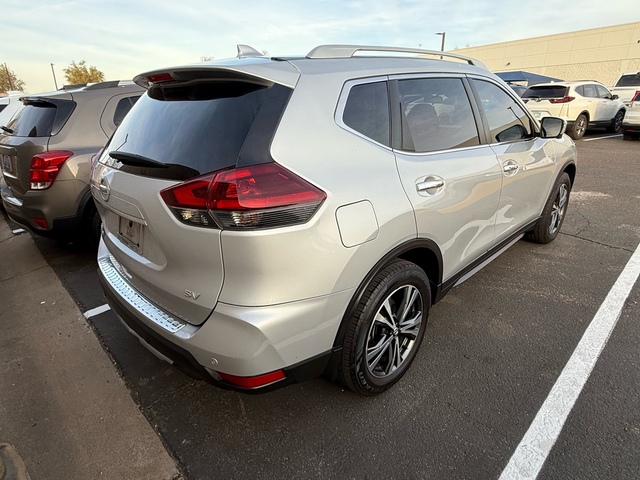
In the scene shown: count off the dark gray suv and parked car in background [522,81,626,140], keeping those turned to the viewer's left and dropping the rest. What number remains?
0

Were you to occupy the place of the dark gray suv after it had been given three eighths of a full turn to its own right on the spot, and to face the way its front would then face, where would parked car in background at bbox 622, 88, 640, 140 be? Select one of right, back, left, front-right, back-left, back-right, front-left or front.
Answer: left

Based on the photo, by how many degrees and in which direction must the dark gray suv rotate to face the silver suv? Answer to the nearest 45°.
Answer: approximately 135° to its right

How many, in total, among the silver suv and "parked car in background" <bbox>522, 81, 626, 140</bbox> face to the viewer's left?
0

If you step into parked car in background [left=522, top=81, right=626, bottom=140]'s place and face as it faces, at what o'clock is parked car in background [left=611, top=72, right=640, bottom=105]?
parked car in background [left=611, top=72, right=640, bottom=105] is roughly at 11 o'clock from parked car in background [left=522, top=81, right=626, bottom=140].

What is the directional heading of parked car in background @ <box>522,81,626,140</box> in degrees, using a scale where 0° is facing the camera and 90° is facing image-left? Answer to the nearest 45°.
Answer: approximately 225°

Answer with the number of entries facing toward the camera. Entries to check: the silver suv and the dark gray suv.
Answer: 0

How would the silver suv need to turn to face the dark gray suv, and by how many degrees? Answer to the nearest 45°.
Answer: approximately 90° to its left

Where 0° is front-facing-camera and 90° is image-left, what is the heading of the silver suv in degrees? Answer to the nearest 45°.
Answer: approximately 225°

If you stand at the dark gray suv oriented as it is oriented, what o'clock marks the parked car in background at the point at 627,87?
The parked car in background is roughly at 1 o'clock from the dark gray suv.

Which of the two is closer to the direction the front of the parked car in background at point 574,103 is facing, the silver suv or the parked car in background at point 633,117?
the parked car in background

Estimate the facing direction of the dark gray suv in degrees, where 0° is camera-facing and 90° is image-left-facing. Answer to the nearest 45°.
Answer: approximately 225°

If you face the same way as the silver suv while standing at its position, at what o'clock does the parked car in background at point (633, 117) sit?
The parked car in background is roughly at 12 o'clock from the silver suv.
